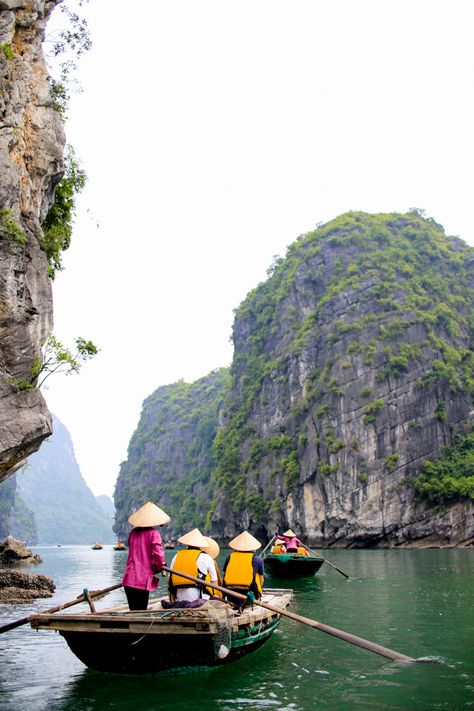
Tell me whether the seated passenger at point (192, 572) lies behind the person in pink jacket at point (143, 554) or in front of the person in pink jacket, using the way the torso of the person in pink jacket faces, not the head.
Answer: in front

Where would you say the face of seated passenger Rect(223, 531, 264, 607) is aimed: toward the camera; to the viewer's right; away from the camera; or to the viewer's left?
away from the camera

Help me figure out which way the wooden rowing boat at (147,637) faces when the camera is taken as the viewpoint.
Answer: facing away from the viewer and to the right of the viewer

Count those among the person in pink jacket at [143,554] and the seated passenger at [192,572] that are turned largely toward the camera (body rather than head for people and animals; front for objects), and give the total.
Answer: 0

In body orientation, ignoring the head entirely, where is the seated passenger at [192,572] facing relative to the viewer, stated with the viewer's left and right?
facing away from the viewer and to the right of the viewer

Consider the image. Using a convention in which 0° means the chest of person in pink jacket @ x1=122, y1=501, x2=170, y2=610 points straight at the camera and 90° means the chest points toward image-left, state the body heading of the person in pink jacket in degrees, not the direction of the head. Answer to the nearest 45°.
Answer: approximately 225°

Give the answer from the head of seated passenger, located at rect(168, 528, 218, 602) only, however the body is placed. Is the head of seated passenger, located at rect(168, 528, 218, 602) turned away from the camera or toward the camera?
away from the camera
